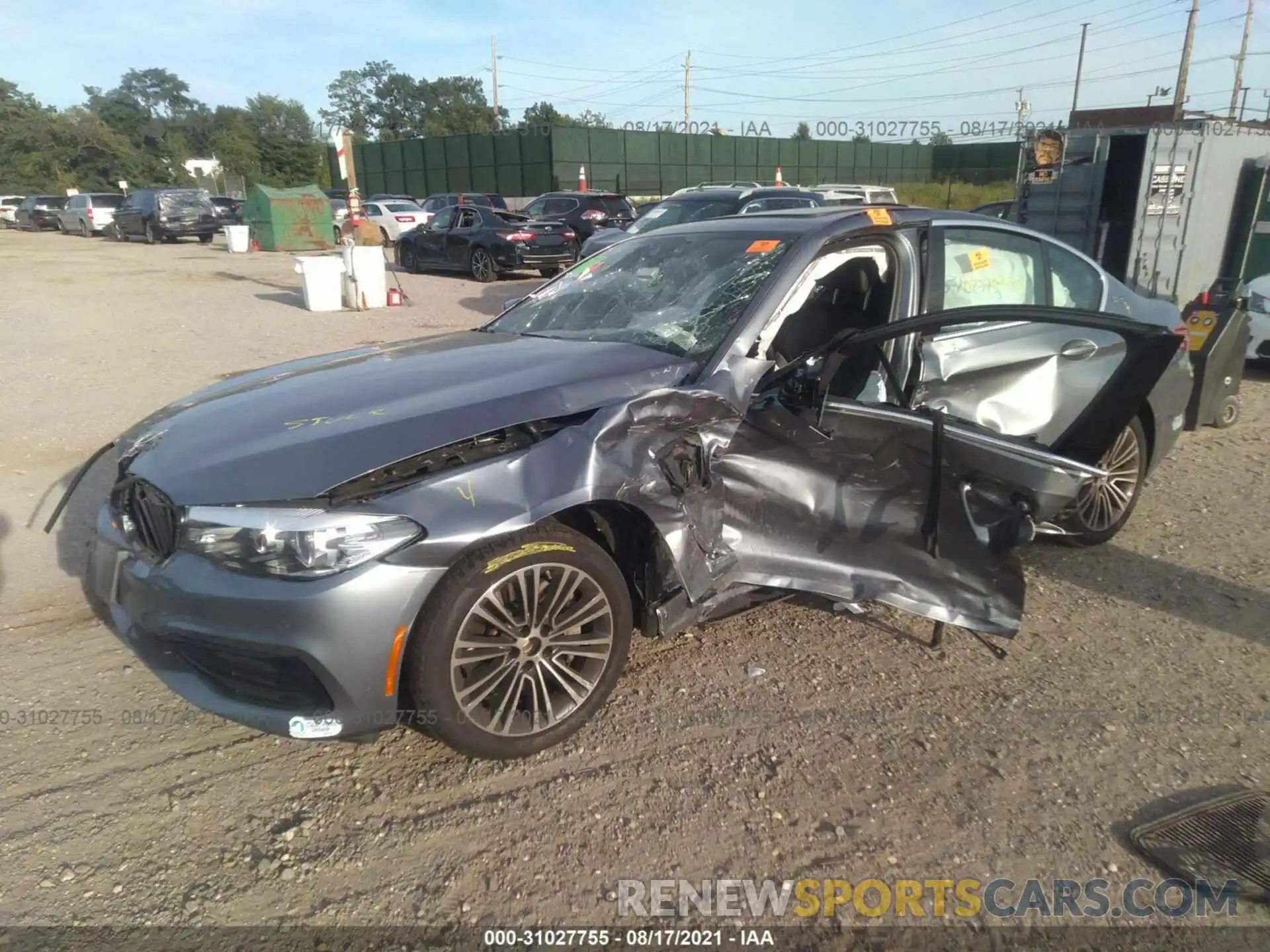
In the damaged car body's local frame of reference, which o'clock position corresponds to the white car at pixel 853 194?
The white car is roughly at 5 o'clock from the damaged car body.

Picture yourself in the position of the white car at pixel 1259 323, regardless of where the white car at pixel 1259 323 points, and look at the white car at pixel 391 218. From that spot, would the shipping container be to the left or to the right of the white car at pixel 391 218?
right

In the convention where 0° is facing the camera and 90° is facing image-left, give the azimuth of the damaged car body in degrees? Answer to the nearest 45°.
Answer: approximately 45°

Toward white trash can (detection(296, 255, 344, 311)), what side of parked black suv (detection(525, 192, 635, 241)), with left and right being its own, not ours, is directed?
left

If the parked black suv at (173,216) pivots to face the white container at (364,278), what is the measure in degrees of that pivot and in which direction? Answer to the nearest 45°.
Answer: approximately 135° to its left

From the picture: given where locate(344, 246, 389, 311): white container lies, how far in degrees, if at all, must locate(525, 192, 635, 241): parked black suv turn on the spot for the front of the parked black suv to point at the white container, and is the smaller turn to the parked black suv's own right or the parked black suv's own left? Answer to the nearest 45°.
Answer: approximately 90° to the parked black suv's own left

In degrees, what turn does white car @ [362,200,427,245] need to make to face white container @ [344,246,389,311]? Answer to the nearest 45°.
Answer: approximately 135° to its left

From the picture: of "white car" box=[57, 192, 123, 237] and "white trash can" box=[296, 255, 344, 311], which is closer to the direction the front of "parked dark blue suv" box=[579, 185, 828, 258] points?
the white trash can
